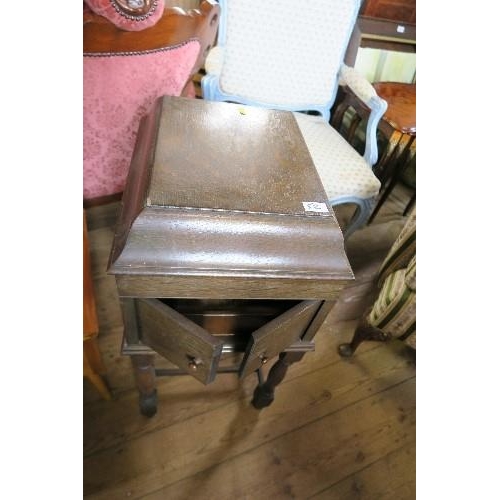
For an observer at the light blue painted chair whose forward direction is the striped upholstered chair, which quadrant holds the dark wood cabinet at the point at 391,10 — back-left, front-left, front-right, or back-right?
back-left

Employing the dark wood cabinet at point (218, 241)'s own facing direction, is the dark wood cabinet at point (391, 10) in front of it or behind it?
behind

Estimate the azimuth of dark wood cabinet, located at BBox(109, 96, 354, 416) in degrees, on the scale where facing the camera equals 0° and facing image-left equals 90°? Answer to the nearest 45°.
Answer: approximately 0°

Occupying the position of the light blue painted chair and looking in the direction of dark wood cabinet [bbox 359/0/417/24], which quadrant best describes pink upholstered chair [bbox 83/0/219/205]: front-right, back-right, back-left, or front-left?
back-left

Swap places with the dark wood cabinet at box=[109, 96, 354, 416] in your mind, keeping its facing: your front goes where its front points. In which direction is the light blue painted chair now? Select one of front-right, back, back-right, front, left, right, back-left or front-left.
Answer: back

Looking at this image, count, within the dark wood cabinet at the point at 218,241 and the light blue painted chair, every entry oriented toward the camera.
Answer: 2
